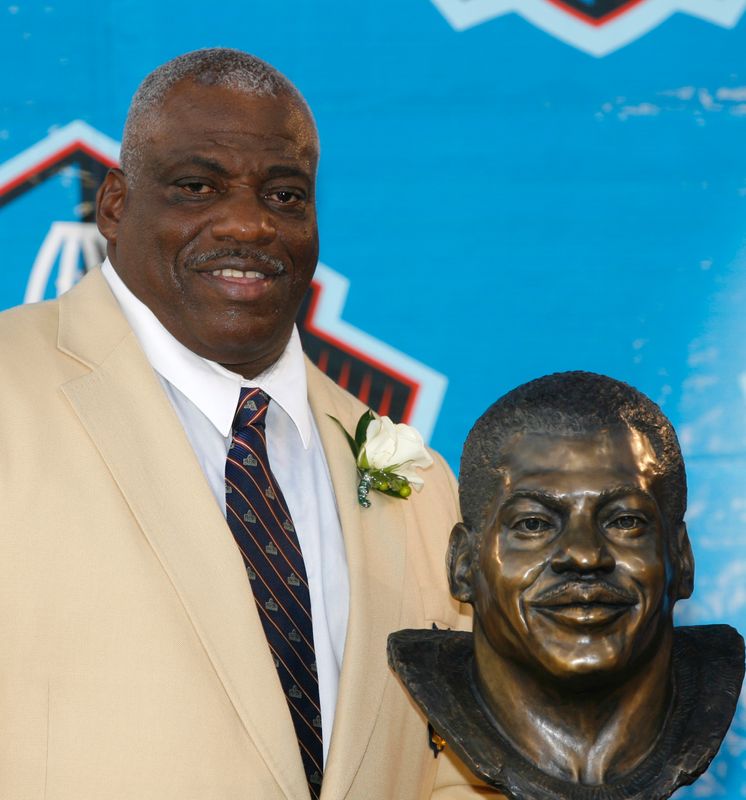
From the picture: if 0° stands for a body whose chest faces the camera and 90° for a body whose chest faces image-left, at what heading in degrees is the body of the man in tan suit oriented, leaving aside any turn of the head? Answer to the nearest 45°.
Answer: approximately 315°

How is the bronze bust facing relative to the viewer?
toward the camera
